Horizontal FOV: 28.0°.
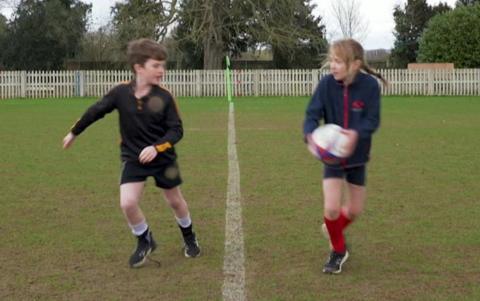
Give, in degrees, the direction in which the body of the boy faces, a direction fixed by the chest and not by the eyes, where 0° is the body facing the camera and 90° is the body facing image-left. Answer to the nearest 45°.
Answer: approximately 0°

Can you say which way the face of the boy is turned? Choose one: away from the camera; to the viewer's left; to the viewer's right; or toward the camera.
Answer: to the viewer's right

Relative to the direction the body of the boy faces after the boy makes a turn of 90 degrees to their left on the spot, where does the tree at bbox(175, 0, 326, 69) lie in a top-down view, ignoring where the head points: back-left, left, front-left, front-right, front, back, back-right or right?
left

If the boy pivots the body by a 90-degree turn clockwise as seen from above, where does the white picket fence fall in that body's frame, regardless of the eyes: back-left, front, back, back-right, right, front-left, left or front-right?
right

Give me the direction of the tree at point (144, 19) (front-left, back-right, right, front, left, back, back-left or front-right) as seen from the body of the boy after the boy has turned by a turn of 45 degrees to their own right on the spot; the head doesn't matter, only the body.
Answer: back-right

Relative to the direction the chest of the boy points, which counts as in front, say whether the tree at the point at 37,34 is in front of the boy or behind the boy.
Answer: behind
